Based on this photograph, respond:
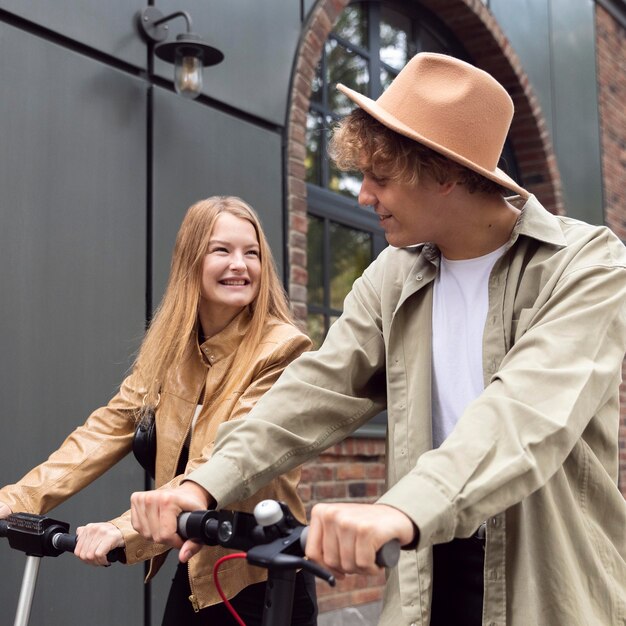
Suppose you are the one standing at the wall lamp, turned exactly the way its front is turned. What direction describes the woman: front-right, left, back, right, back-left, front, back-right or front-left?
front-right

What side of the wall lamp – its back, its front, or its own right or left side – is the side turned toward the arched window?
left

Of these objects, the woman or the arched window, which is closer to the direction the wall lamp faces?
the woman

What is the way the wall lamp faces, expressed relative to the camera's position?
facing the viewer and to the right of the viewer

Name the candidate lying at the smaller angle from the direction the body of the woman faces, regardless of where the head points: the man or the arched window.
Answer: the man

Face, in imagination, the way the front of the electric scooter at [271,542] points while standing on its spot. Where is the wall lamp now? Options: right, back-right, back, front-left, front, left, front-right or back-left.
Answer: back-right

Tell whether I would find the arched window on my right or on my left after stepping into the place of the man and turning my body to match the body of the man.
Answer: on my right

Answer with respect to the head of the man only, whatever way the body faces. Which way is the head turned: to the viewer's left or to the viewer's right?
to the viewer's left

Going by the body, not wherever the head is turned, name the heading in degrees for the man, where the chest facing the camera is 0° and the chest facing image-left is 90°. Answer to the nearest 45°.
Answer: approximately 45°

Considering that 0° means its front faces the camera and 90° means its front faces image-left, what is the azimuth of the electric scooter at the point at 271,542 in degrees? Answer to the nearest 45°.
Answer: approximately 45°

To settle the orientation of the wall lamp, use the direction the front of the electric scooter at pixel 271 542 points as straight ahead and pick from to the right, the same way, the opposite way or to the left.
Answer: to the left

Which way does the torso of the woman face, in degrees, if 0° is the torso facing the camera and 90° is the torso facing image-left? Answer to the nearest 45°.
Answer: approximately 45°
